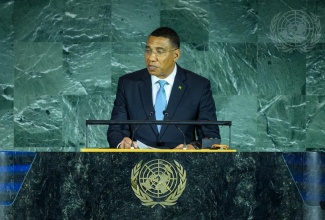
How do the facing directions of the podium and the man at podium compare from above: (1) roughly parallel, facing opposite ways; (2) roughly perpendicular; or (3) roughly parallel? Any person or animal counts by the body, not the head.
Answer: roughly parallel

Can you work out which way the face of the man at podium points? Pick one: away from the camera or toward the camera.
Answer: toward the camera

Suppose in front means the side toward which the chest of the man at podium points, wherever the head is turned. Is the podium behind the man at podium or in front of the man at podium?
in front

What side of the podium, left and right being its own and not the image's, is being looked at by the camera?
front

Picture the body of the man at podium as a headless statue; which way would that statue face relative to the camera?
toward the camera

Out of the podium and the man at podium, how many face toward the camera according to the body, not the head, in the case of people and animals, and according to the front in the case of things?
2

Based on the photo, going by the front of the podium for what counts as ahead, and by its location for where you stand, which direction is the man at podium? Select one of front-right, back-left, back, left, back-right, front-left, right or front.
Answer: back
